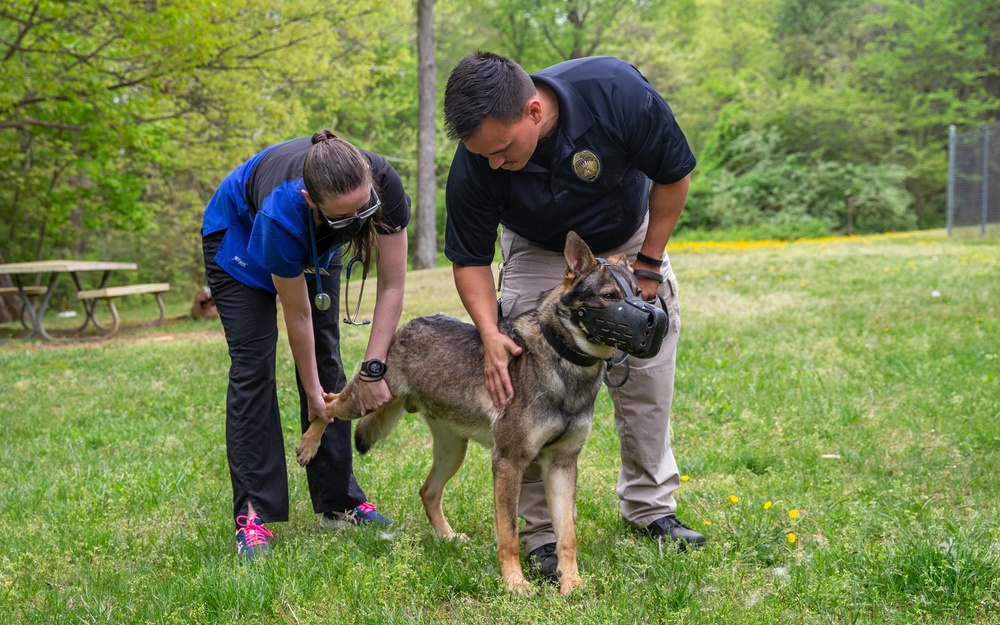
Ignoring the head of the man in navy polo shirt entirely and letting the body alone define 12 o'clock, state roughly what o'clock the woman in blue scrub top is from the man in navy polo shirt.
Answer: The woman in blue scrub top is roughly at 3 o'clock from the man in navy polo shirt.

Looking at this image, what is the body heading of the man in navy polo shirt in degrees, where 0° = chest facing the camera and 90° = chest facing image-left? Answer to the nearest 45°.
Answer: approximately 0°

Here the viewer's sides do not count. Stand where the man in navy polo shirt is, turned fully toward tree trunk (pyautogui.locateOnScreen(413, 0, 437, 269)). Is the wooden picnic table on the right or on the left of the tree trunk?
left

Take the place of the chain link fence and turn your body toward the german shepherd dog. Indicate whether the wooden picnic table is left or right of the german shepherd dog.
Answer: right

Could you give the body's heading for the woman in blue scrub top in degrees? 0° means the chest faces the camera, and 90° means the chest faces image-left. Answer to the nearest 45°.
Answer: approximately 315°

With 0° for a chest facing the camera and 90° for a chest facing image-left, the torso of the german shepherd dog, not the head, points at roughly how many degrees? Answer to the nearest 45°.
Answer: approximately 315°

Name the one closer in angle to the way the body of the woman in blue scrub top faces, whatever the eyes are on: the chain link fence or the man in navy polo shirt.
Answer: the man in navy polo shirt

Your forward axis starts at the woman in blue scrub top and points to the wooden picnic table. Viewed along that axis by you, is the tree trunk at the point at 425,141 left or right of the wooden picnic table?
right

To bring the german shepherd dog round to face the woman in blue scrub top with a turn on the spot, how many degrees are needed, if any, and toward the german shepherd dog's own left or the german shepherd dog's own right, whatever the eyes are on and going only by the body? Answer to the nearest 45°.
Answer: approximately 135° to the german shepherd dog's own right

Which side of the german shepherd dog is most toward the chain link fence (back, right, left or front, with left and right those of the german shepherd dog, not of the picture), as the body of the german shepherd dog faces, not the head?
left

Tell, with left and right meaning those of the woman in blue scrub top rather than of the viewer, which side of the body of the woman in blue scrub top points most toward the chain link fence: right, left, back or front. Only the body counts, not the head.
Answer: left
